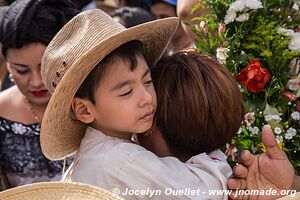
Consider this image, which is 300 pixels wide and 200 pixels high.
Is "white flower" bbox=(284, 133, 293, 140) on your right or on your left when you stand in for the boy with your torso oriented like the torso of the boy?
on your left

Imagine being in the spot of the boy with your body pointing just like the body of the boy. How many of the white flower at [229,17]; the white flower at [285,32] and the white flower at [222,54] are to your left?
3

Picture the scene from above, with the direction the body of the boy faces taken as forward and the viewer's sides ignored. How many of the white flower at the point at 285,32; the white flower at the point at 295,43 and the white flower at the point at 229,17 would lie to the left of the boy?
3

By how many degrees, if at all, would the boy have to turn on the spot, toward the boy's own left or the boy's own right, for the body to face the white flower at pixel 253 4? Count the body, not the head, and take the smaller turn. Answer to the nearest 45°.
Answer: approximately 90° to the boy's own left

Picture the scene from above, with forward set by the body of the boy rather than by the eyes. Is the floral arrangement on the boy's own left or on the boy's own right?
on the boy's own left

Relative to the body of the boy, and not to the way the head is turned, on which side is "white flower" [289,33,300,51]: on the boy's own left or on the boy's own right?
on the boy's own left

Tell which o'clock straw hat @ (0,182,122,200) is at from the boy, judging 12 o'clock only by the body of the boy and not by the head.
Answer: The straw hat is roughly at 2 o'clock from the boy.

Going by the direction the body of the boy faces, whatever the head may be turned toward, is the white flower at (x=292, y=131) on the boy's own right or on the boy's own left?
on the boy's own left

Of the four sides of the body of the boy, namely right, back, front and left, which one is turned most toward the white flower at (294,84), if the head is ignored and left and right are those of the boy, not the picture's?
front

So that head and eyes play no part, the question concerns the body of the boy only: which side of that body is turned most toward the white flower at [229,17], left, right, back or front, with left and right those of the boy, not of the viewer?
left

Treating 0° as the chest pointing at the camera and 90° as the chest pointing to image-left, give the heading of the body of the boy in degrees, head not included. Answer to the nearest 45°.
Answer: approximately 315°

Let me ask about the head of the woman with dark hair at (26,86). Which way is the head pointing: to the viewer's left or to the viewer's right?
to the viewer's right
